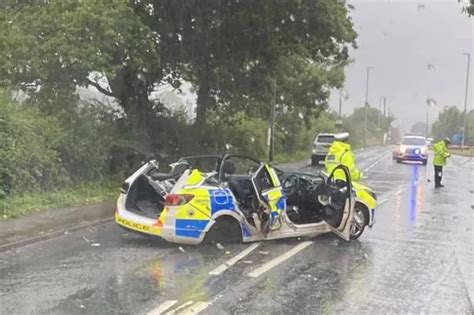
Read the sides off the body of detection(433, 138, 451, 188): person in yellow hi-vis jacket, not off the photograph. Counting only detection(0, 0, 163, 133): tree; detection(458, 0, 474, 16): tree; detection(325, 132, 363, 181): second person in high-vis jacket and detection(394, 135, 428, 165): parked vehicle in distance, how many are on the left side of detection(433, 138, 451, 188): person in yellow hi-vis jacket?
1

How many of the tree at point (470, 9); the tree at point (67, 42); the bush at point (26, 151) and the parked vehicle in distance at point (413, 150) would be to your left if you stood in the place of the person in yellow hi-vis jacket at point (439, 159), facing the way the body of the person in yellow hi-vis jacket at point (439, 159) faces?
1
